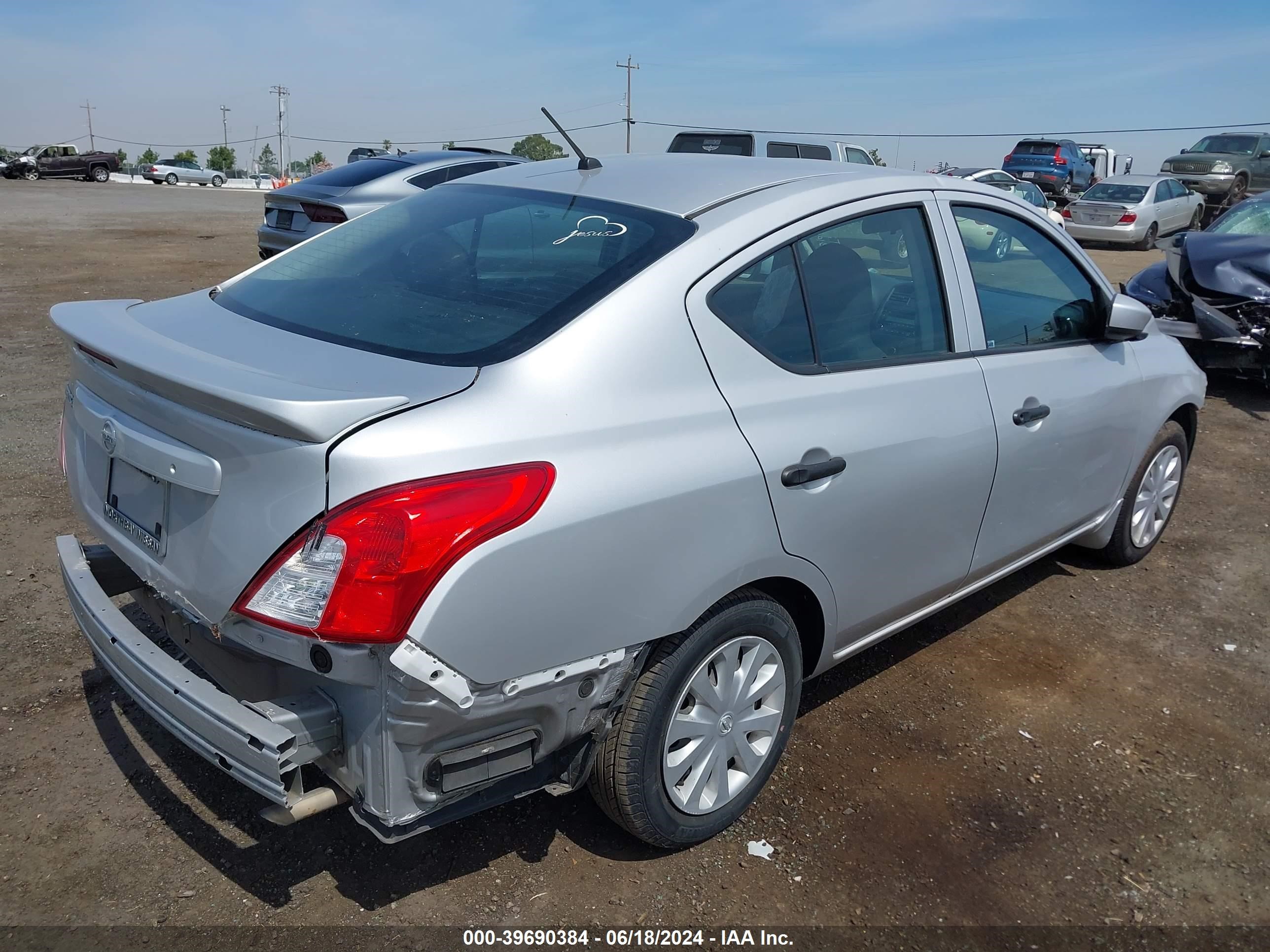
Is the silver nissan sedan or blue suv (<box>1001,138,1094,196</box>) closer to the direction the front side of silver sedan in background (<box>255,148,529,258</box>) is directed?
the blue suv

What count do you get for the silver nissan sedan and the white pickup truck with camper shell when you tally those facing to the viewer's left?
0

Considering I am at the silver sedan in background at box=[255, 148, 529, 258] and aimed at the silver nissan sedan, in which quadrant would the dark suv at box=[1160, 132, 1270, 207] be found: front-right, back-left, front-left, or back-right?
back-left

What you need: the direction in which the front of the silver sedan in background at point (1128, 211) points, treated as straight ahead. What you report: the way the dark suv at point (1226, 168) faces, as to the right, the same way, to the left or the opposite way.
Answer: the opposite way

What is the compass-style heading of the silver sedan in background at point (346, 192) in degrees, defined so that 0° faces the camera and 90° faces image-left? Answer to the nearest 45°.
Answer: approximately 225°

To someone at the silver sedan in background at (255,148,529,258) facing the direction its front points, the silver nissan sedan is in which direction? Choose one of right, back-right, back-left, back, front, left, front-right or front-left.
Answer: back-right
